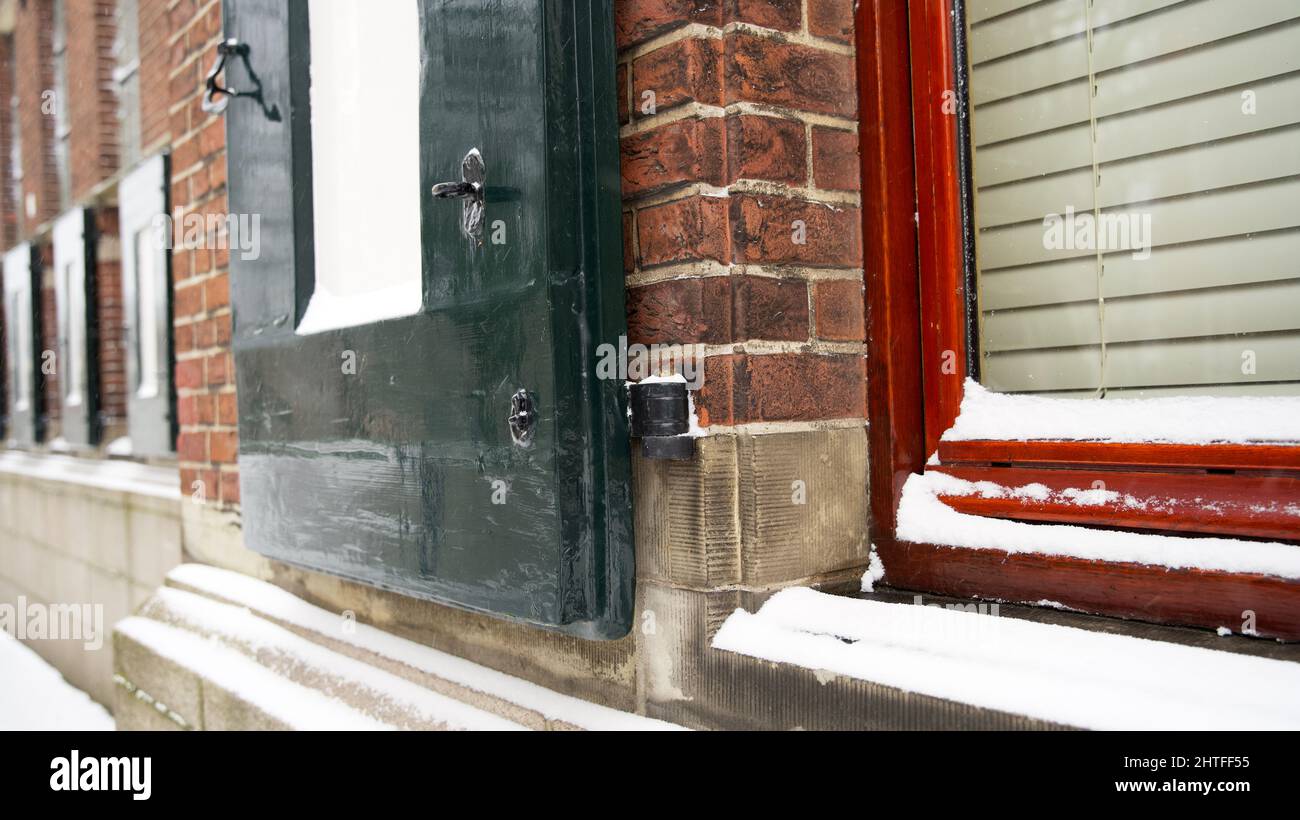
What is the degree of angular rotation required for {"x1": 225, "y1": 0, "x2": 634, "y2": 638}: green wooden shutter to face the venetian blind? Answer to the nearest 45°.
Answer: approximately 90° to its left

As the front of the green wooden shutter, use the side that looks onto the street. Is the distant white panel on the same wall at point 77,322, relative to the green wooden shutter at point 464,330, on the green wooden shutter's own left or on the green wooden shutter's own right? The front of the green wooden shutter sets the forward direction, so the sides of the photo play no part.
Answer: on the green wooden shutter's own right

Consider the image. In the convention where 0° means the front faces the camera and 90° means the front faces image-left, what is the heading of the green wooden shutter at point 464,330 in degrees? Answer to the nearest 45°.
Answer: approximately 45°

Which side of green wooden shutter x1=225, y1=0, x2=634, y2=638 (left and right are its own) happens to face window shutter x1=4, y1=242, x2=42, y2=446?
right

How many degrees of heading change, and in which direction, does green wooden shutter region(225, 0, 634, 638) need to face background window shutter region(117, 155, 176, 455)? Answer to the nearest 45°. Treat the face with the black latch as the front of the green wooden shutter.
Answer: approximately 135° to its right
